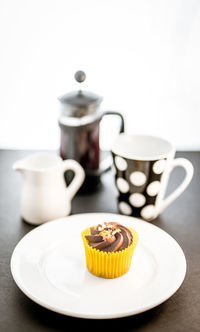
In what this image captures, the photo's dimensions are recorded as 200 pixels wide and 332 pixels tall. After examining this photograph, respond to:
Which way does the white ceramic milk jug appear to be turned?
to the viewer's left

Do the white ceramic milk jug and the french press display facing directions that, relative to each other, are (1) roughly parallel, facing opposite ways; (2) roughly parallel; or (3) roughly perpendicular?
roughly parallel

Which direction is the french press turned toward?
to the viewer's left

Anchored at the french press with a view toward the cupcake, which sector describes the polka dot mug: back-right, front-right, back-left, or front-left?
front-left

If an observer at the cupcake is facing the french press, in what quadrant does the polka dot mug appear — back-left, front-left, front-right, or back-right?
front-right

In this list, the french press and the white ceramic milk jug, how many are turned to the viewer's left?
2
